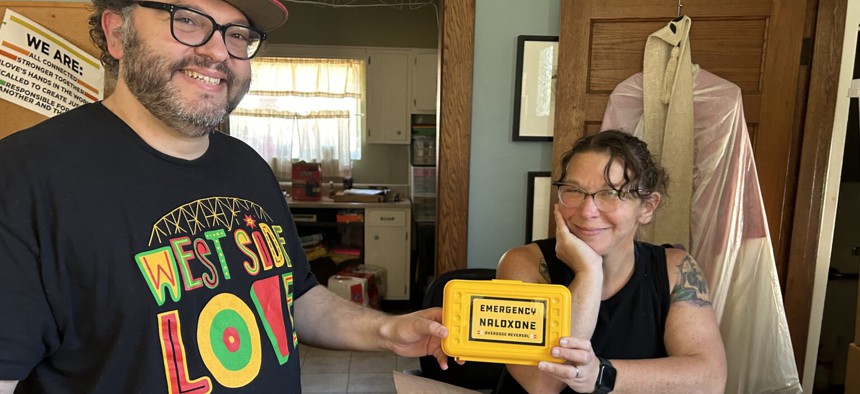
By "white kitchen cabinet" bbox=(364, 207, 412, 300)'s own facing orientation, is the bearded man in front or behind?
in front

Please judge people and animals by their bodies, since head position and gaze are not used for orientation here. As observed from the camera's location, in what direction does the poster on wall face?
facing the viewer and to the right of the viewer

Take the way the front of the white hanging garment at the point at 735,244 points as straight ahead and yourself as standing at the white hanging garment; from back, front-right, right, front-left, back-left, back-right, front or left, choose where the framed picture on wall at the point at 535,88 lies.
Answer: right

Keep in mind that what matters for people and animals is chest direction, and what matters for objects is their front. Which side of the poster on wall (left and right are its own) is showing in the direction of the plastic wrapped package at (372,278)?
back

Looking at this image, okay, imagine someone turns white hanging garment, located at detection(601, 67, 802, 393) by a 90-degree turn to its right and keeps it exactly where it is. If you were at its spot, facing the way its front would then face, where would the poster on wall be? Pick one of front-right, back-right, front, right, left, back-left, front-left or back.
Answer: front-left

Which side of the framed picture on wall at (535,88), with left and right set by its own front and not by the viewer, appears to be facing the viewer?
front

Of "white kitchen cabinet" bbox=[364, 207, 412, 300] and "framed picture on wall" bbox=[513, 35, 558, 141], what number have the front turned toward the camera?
2

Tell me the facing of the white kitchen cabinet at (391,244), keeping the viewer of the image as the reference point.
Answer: facing the viewer

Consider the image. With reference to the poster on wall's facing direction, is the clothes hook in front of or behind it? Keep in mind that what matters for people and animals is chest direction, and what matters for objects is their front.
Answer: in front

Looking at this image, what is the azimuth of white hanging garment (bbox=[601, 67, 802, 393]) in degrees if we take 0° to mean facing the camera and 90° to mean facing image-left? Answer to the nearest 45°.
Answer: approximately 0°
